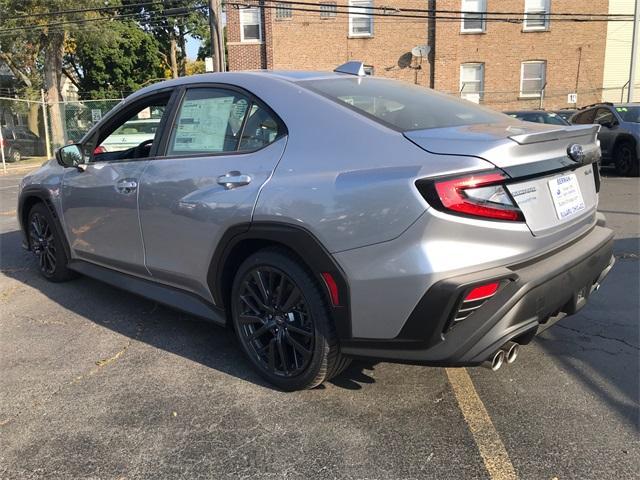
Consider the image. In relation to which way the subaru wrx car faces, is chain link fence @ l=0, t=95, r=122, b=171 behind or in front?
in front

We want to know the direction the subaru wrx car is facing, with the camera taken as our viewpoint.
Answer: facing away from the viewer and to the left of the viewer

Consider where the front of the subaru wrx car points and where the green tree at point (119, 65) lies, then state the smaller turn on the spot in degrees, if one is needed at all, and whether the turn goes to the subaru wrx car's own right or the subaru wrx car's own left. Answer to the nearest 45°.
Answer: approximately 45° to the subaru wrx car's own right

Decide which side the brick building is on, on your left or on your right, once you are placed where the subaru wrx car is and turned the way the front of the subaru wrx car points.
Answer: on your right

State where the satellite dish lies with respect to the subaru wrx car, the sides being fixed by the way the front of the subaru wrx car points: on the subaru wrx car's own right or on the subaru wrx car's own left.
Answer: on the subaru wrx car's own right

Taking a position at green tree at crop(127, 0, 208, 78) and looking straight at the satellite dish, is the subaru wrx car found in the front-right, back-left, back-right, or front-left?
front-right
